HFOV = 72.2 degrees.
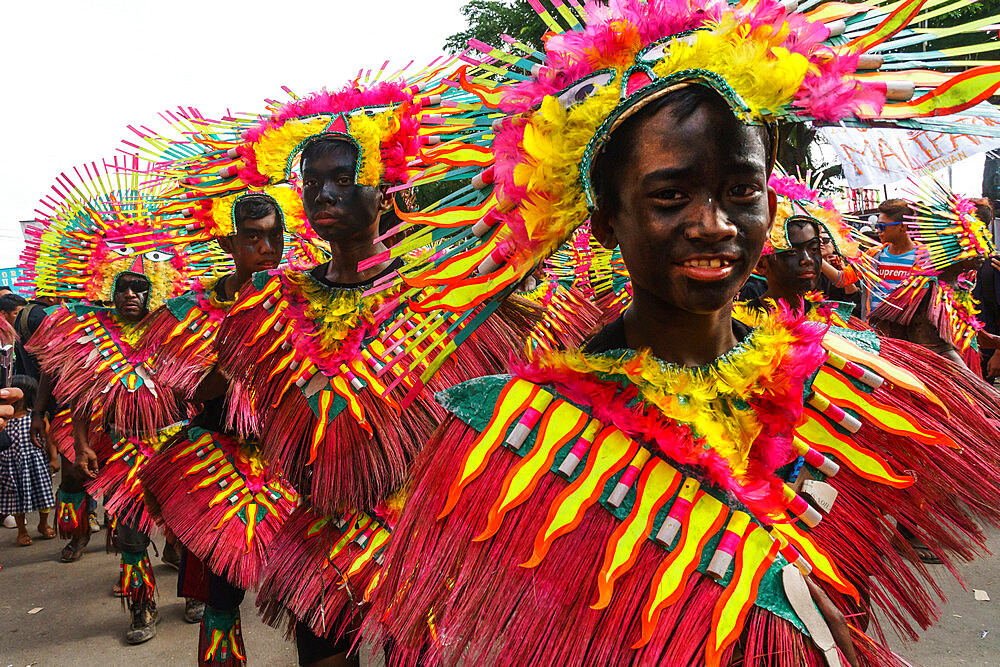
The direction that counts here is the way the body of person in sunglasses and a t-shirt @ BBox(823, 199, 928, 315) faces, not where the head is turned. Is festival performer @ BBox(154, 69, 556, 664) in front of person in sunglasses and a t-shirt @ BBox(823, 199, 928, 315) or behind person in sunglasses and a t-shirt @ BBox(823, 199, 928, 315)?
in front

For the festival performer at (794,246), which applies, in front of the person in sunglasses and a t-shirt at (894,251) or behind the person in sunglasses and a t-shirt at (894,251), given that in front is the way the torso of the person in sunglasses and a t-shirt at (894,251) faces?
in front

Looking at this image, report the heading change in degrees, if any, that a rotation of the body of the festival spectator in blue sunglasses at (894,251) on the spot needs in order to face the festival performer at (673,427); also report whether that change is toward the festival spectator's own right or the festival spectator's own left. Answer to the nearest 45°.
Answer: approximately 45° to the festival spectator's own left

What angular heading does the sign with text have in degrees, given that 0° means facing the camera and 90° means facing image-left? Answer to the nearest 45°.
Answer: approximately 0°

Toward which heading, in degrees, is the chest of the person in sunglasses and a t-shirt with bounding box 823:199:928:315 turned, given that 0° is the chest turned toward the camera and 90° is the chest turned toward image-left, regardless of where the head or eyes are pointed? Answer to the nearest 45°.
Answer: approximately 45°

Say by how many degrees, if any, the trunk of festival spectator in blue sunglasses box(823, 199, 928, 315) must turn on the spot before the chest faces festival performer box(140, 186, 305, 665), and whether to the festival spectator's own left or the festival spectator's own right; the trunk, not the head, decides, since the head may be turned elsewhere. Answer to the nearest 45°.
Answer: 0° — they already face them

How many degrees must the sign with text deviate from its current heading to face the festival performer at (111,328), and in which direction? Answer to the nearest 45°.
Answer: approximately 90° to its right

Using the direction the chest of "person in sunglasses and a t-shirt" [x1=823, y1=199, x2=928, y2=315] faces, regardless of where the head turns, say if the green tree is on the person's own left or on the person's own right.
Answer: on the person's own right

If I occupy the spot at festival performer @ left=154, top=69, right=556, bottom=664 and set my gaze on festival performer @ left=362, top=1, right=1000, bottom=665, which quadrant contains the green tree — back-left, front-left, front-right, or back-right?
back-left
